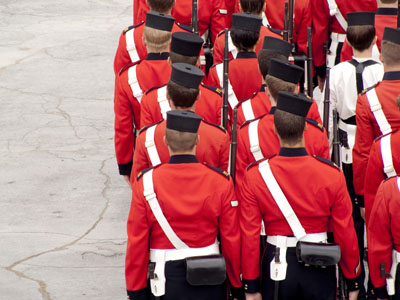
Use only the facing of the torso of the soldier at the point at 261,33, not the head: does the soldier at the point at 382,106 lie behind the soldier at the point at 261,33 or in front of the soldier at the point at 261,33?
behind

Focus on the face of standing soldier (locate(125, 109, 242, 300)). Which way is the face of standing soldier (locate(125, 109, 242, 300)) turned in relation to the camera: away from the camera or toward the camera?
away from the camera

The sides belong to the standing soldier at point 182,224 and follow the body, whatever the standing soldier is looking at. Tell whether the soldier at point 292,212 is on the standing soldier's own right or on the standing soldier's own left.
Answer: on the standing soldier's own right

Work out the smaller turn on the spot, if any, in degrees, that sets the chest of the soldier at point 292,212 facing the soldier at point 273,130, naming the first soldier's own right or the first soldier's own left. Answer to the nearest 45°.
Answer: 0° — they already face them

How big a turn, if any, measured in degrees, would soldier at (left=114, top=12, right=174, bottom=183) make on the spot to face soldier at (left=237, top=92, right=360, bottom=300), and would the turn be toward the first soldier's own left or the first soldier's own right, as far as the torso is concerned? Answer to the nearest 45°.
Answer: approximately 135° to the first soldier's own right

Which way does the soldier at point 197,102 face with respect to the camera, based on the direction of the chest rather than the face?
away from the camera

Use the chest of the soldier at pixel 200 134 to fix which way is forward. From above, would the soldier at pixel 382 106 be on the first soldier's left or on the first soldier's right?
on the first soldier's right

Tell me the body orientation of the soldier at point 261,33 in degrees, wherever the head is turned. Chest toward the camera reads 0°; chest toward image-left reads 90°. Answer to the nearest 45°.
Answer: approximately 180°

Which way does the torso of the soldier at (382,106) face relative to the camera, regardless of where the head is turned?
away from the camera

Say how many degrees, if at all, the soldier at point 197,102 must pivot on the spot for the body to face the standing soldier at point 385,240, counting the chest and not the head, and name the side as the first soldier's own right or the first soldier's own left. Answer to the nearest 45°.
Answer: approximately 135° to the first soldier's own right
